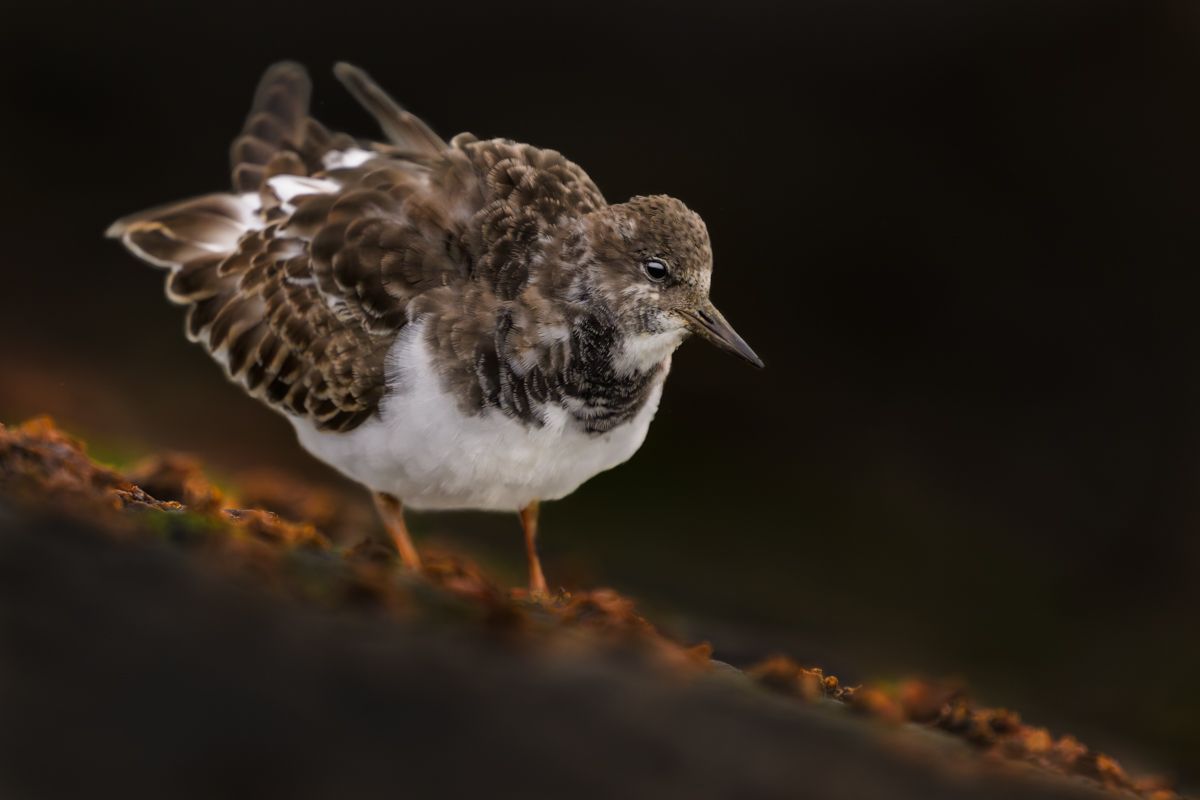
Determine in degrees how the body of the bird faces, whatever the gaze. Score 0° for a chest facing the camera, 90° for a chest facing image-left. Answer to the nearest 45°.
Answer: approximately 315°
